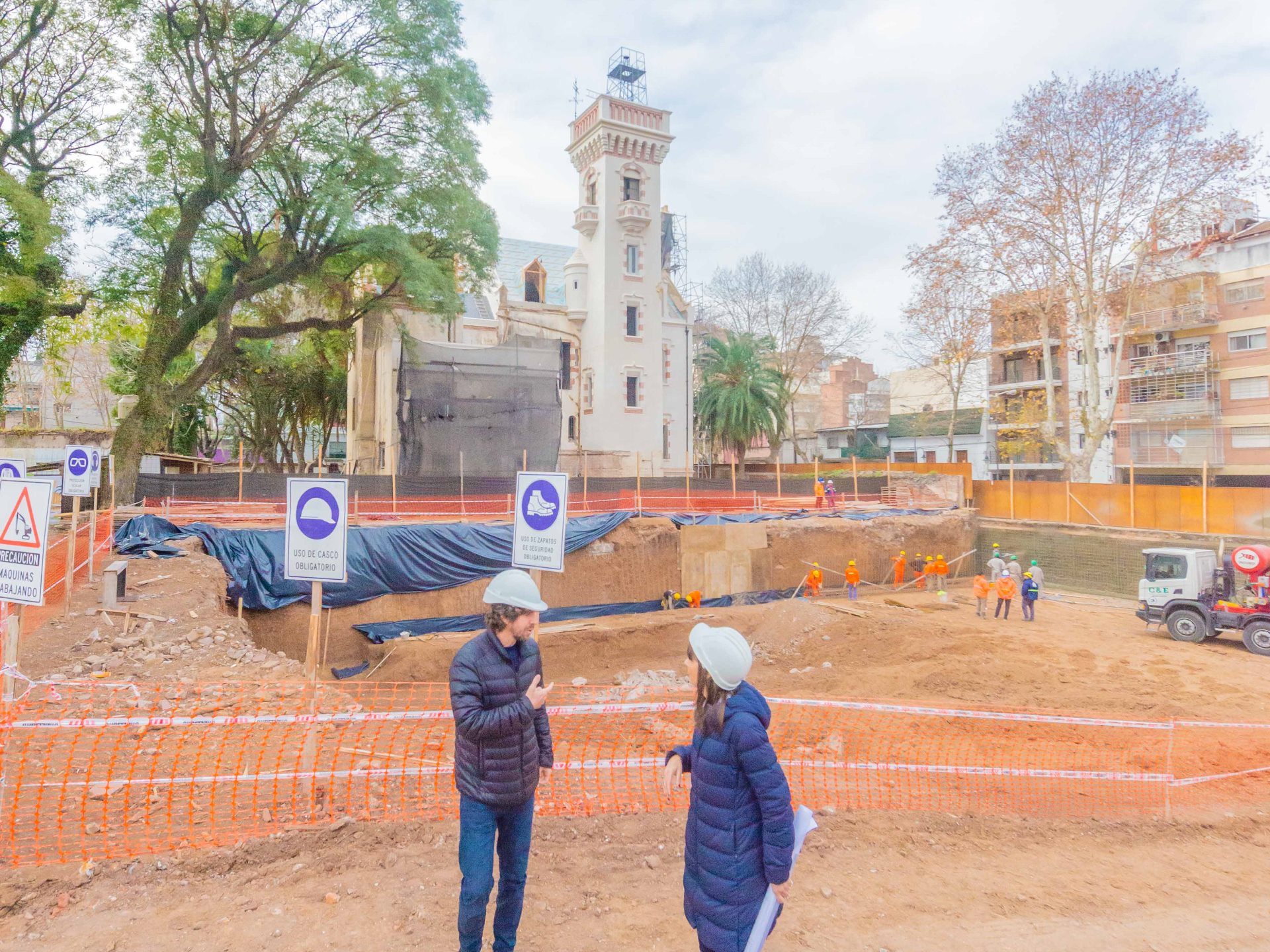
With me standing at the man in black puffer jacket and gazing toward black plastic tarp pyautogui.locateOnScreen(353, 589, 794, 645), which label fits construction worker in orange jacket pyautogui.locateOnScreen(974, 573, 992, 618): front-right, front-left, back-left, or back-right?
front-right

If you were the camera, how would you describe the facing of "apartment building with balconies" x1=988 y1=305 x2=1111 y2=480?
facing the viewer and to the left of the viewer

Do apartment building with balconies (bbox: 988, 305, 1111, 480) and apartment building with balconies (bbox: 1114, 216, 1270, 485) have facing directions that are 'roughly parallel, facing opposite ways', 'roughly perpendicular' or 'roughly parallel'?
roughly parallel

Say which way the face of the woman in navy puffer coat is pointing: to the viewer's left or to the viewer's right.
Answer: to the viewer's left

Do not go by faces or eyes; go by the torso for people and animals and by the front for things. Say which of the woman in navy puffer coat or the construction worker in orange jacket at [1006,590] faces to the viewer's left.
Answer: the woman in navy puffer coat

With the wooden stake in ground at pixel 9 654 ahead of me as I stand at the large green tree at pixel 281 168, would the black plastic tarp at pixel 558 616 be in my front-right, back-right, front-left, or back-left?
front-left

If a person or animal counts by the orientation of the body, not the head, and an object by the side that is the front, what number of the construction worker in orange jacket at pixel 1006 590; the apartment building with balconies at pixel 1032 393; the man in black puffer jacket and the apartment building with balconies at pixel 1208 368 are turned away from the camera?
1

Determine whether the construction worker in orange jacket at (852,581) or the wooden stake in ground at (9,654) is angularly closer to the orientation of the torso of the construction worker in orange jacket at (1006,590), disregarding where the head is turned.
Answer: the construction worker in orange jacket at (852,581)

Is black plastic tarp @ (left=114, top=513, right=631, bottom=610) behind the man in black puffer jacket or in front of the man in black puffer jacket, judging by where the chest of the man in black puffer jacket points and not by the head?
behind

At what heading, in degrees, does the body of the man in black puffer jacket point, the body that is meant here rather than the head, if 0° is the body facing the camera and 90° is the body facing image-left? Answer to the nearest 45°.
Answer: approximately 315°

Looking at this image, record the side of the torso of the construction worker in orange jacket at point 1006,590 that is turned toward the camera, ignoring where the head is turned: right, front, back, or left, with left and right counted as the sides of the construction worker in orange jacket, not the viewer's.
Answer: back

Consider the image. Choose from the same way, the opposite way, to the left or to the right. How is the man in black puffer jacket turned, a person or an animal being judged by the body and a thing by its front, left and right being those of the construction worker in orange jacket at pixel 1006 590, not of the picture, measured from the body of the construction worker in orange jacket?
to the right

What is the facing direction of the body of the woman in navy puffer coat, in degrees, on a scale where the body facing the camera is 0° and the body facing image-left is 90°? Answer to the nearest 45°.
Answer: approximately 90°
